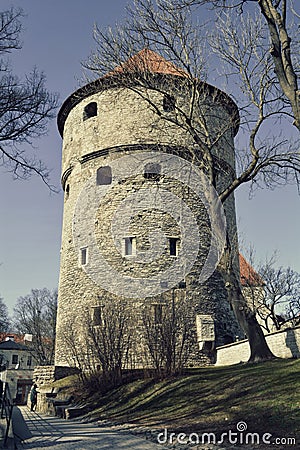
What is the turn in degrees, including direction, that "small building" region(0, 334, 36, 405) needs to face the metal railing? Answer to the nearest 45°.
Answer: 0° — it already faces it

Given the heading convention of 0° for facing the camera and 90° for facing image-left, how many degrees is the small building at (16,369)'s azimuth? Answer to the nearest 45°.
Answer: approximately 0°
